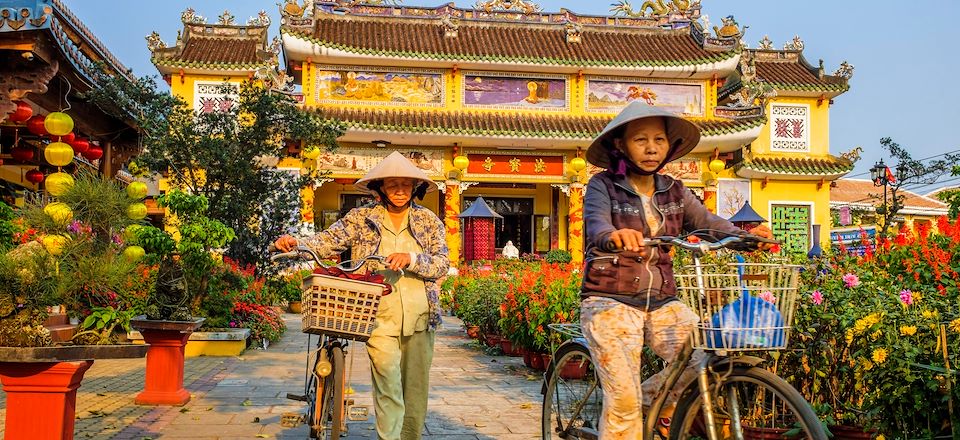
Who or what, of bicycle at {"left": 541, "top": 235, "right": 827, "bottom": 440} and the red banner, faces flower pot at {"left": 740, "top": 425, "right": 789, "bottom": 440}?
the red banner

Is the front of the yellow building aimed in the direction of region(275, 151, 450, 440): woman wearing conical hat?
yes

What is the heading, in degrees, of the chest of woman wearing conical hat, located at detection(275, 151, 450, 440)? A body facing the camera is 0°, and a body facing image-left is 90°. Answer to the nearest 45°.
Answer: approximately 0°

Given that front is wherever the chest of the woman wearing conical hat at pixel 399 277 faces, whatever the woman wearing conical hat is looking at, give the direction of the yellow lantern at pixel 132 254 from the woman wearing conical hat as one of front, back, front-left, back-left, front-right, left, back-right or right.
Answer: back-right
